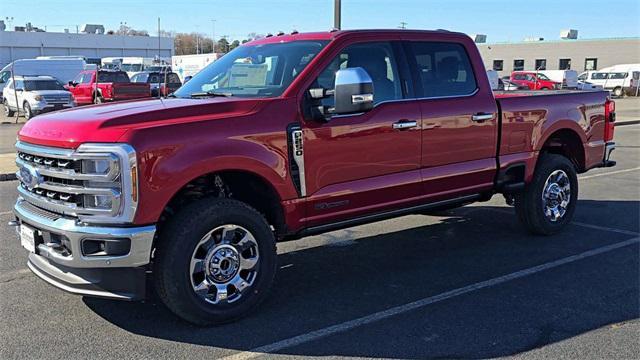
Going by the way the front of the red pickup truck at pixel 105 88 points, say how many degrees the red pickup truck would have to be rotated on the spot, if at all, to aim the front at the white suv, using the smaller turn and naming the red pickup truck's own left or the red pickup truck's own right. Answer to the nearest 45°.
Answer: approximately 45° to the red pickup truck's own left

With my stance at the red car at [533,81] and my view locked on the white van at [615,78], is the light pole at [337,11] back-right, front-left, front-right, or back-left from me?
back-right

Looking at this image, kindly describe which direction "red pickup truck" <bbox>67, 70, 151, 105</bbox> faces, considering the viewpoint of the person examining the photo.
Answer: facing away from the viewer and to the left of the viewer

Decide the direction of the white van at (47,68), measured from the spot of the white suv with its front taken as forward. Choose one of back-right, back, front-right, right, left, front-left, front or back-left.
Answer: back-left

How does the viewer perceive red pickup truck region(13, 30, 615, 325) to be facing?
facing the viewer and to the left of the viewer

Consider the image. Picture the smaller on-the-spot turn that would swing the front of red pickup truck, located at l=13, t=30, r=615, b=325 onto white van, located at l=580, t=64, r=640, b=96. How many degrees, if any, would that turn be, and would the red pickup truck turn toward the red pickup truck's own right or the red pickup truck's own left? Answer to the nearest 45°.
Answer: approximately 180°

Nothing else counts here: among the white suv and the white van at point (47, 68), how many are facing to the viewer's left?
1

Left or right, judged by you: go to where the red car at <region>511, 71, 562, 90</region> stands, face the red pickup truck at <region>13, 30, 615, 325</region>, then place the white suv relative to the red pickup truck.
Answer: right

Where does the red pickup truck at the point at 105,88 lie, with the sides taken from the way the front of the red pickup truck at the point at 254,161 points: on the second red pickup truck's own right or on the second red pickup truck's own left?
on the second red pickup truck's own right

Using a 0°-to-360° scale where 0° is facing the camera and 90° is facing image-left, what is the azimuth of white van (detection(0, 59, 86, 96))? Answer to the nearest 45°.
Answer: approximately 90°

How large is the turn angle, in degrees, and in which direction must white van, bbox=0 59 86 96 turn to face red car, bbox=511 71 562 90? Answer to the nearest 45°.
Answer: approximately 180°

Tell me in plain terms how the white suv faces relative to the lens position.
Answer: facing the viewer and to the right of the viewer
